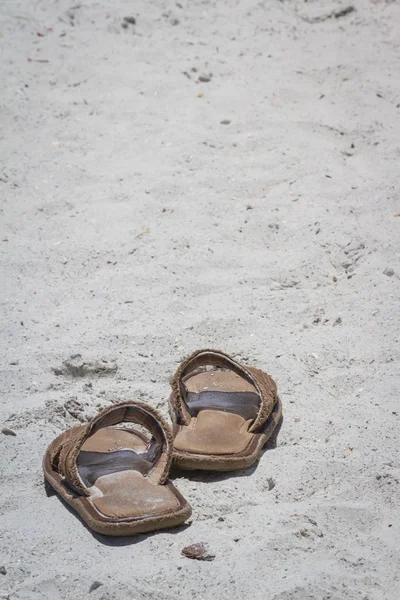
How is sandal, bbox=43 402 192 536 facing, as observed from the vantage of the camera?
facing away from the viewer and to the left of the viewer

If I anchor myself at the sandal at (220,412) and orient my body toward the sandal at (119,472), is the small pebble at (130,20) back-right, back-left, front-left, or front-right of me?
back-right
